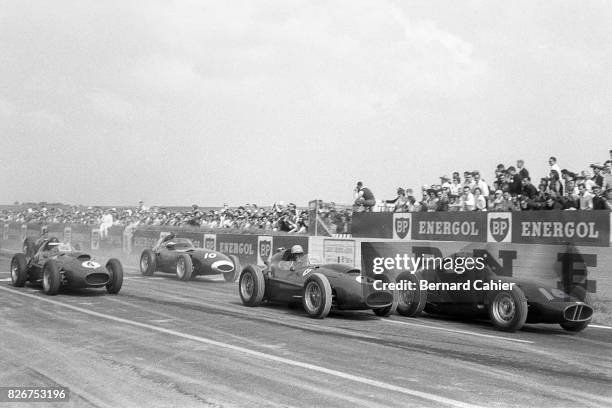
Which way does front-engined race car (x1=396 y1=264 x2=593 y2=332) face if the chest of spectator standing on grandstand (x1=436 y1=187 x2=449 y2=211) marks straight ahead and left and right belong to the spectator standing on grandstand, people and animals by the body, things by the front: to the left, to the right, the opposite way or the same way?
to the left

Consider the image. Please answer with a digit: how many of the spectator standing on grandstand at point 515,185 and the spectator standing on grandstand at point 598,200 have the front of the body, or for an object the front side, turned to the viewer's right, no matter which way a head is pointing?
0

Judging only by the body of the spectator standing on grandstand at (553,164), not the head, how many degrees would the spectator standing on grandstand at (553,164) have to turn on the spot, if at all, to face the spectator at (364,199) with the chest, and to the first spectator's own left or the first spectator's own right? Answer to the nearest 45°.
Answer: approximately 90° to the first spectator's own right

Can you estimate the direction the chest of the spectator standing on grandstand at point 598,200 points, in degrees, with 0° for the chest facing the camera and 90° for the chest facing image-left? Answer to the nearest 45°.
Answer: approximately 45°

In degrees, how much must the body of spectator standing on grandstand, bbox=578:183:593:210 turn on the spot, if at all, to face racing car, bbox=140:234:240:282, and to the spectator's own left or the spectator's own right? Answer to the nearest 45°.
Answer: approximately 45° to the spectator's own right

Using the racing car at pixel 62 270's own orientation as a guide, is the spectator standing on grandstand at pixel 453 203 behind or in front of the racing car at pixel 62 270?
in front

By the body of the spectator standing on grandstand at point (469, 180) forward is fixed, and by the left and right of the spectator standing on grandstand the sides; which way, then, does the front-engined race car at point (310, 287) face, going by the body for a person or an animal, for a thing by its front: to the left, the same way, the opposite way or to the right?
to the left

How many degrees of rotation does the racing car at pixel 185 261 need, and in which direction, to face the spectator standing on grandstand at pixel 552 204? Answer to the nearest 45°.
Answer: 0° — it already faces them

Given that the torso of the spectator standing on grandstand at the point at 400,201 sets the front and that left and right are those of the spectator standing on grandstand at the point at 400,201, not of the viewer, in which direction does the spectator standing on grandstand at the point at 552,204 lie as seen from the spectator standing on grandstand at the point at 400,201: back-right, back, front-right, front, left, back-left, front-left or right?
left

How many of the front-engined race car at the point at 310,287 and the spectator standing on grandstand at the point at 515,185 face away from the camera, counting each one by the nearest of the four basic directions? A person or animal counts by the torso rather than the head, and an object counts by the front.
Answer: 0

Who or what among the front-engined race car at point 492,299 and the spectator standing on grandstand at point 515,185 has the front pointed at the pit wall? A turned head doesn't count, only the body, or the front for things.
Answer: the spectator standing on grandstand

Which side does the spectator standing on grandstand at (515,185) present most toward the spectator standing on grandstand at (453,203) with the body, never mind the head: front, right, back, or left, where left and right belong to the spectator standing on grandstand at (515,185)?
right

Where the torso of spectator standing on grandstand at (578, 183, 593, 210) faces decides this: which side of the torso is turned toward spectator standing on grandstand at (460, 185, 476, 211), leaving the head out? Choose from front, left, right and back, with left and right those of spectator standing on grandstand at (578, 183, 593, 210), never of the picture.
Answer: right
